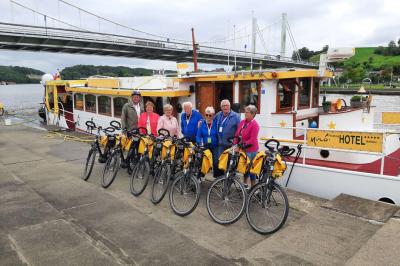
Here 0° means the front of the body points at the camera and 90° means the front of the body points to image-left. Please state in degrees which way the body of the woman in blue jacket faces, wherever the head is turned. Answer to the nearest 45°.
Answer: approximately 0°

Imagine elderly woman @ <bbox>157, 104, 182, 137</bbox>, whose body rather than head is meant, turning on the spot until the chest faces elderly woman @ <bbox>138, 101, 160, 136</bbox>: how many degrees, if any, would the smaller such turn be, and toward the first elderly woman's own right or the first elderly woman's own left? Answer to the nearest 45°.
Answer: approximately 135° to the first elderly woman's own right

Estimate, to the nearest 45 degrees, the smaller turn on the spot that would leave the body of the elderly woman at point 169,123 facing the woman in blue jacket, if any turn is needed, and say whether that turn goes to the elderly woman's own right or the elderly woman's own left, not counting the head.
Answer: approximately 45° to the elderly woman's own left

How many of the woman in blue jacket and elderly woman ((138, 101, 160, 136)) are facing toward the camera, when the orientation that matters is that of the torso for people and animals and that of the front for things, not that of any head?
2

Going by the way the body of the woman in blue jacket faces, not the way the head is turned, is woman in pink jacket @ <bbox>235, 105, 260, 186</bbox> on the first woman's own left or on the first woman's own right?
on the first woman's own left

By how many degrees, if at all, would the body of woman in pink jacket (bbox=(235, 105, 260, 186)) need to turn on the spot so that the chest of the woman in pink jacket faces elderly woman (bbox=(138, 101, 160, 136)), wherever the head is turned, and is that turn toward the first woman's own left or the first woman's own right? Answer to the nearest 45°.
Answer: approximately 90° to the first woman's own right

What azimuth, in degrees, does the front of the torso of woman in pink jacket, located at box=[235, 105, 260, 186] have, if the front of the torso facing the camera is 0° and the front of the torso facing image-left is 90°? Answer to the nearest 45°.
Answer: approximately 45°

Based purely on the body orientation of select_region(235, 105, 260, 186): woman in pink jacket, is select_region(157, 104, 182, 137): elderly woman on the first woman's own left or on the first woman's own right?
on the first woman's own right
